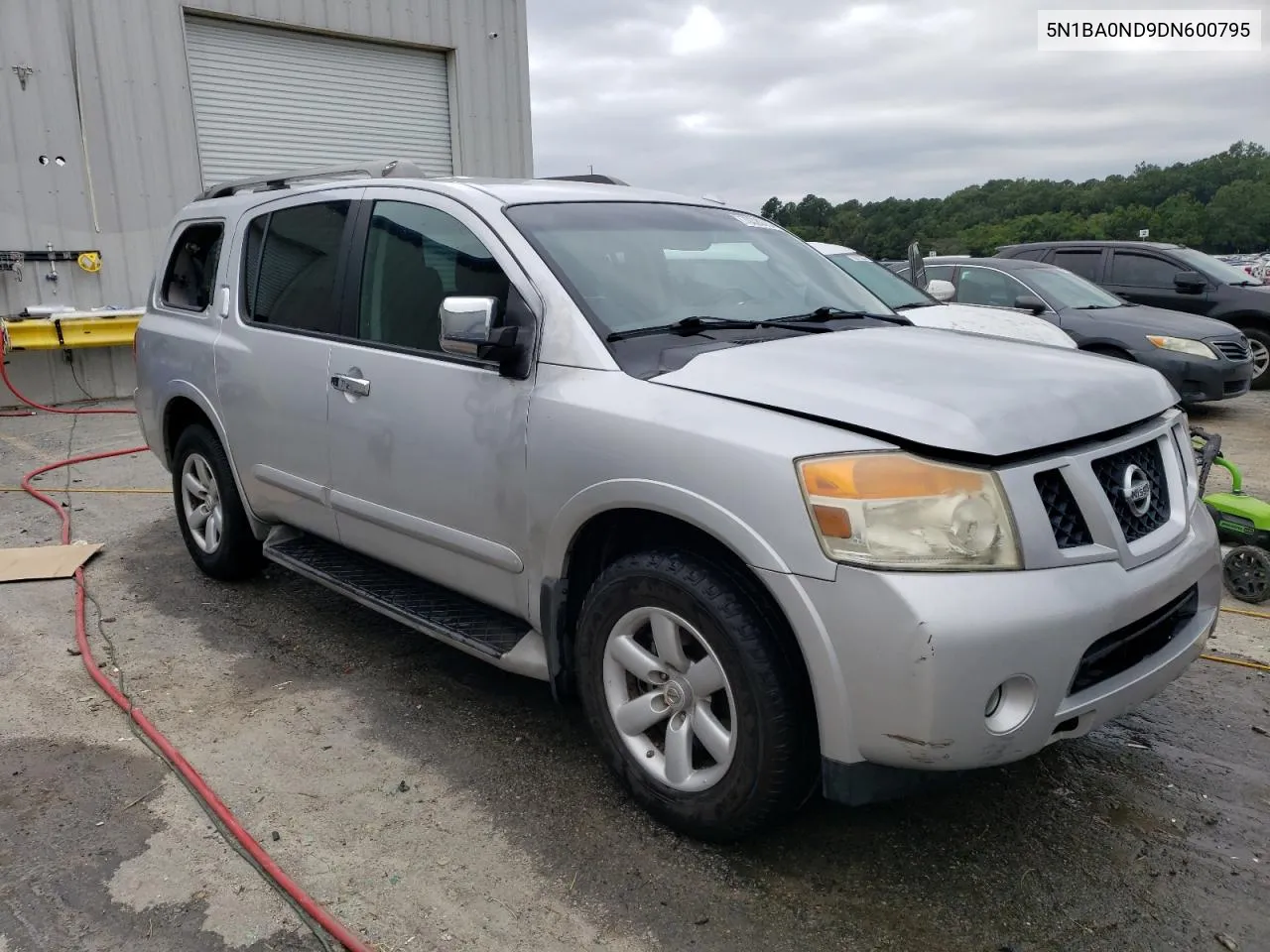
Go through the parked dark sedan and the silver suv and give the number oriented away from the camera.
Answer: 0

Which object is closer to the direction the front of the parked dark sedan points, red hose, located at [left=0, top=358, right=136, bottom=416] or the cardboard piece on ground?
the cardboard piece on ground

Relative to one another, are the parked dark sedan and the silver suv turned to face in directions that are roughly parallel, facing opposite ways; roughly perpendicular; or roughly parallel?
roughly parallel

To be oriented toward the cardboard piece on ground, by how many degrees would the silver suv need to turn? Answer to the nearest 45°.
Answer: approximately 180°

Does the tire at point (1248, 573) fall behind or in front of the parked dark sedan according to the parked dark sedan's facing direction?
in front

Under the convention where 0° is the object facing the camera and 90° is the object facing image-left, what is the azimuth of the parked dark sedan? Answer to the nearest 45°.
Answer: approximately 315°

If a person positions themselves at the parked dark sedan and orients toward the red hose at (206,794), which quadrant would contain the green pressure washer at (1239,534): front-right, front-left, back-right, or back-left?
front-left

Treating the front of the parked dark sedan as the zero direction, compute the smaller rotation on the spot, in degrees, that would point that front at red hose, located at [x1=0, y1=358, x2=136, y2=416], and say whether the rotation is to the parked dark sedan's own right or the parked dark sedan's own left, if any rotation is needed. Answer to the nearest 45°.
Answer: approximately 135° to the parked dark sedan's own right

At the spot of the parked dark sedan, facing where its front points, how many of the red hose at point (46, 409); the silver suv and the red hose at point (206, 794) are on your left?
0

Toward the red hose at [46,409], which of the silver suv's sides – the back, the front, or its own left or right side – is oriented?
back

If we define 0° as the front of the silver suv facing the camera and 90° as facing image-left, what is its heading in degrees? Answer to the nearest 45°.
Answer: approximately 315°

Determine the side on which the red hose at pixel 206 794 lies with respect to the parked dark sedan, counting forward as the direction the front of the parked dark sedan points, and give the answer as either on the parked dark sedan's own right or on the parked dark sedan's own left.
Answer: on the parked dark sedan's own right

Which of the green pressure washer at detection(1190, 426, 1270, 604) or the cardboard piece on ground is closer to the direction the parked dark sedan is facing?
the green pressure washer

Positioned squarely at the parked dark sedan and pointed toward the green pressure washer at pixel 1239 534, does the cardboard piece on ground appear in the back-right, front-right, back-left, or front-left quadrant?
front-right

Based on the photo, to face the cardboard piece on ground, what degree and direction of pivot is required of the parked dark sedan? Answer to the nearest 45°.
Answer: approximately 90° to its right
